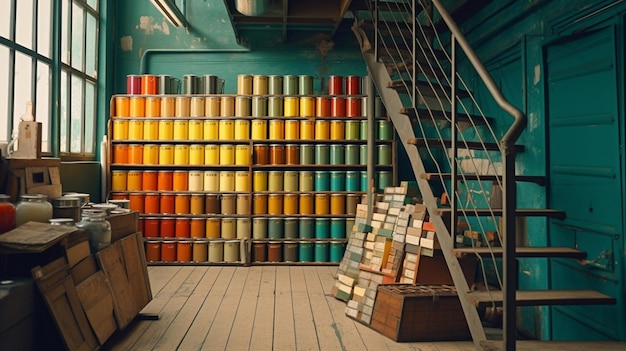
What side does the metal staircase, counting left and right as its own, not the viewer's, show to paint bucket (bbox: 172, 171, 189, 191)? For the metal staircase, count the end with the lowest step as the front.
back

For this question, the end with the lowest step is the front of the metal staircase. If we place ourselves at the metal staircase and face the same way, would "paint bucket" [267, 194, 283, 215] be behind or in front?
behind

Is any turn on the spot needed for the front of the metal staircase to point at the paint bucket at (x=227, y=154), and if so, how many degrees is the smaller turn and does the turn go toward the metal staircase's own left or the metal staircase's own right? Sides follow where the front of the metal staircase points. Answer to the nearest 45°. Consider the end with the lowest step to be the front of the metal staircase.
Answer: approximately 180°

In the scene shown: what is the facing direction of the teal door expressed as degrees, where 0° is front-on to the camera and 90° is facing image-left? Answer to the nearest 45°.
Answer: approximately 45°

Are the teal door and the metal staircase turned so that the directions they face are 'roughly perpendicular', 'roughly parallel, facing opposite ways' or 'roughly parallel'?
roughly perpendicular

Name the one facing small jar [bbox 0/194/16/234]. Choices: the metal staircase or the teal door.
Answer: the teal door

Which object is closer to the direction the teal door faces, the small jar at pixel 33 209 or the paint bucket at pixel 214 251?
the small jar

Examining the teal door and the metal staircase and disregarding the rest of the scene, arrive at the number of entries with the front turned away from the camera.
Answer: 0

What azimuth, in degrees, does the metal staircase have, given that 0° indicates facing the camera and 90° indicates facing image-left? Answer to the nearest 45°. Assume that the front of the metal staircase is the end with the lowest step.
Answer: approximately 315°
